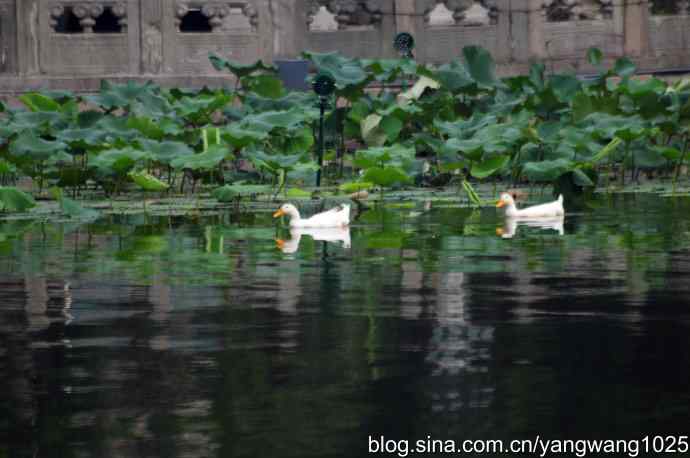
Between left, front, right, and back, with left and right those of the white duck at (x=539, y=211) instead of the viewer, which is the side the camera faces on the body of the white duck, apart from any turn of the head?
left

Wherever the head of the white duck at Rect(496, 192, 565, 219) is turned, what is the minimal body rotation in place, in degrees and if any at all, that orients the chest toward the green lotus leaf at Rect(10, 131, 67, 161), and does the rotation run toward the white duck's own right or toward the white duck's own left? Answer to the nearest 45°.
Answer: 0° — it already faces it

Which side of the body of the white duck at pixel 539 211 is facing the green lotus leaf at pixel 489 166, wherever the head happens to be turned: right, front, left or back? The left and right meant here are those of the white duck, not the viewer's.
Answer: right

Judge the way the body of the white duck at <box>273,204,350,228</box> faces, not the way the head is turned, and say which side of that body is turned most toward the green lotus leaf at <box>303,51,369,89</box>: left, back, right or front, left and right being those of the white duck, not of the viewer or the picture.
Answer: right

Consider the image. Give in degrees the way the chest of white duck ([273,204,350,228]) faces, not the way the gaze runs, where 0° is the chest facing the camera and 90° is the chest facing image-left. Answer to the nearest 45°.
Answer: approximately 90°

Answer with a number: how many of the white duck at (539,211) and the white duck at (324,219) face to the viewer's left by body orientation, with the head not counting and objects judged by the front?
2

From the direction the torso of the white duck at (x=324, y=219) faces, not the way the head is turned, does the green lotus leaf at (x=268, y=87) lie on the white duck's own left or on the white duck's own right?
on the white duck's own right

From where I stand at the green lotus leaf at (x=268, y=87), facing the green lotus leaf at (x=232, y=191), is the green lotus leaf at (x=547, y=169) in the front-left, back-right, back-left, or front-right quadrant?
front-left

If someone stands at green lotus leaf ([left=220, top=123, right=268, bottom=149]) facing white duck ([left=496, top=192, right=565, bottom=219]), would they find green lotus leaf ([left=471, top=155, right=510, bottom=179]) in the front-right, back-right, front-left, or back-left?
front-left

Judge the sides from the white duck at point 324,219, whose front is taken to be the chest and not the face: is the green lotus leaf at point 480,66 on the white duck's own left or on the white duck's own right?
on the white duck's own right
